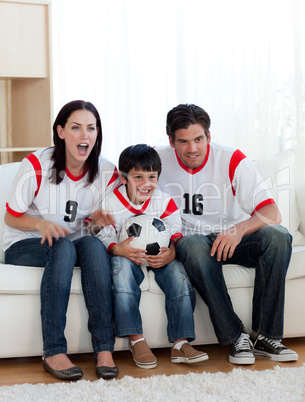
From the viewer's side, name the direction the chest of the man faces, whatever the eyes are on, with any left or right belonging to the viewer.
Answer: facing the viewer

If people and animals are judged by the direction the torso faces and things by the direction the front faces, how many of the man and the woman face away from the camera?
0

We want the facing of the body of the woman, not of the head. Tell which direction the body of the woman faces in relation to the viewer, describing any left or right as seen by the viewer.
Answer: facing the viewer and to the right of the viewer

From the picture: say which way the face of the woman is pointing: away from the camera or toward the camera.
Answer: toward the camera
